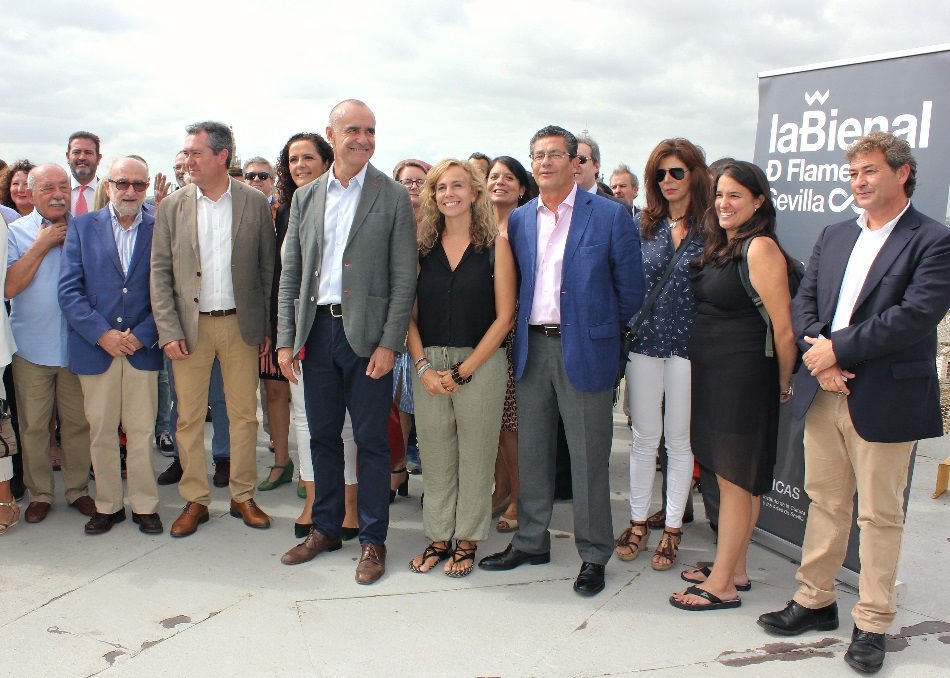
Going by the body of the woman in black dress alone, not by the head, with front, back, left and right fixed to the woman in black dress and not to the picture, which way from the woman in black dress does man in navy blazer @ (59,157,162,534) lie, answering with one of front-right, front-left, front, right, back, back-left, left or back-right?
front-right

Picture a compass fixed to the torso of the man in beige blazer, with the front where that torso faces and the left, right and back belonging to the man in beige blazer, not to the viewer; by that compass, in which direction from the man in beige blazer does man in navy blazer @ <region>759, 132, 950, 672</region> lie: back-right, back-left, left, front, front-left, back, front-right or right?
front-left

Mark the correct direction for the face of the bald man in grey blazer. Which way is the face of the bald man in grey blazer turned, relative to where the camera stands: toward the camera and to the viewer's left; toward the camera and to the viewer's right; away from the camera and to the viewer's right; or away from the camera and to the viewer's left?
toward the camera and to the viewer's right

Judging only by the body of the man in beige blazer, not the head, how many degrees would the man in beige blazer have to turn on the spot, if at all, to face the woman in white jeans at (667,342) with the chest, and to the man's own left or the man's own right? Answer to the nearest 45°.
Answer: approximately 45° to the man's own left

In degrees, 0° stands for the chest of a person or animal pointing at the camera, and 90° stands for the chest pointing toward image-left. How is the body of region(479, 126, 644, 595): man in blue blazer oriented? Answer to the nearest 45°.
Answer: approximately 45°

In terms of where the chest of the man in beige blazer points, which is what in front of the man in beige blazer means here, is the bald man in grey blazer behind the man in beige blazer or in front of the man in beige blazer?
in front

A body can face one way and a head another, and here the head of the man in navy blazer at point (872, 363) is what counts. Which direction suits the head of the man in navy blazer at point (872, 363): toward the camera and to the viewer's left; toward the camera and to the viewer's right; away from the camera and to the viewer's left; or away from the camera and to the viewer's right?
toward the camera and to the viewer's left

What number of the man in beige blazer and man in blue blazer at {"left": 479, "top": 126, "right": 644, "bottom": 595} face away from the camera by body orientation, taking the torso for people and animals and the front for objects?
0

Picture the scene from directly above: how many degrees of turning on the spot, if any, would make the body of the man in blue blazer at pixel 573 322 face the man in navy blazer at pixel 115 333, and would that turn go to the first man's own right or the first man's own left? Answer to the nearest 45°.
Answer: approximately 45° to the first man's own right
